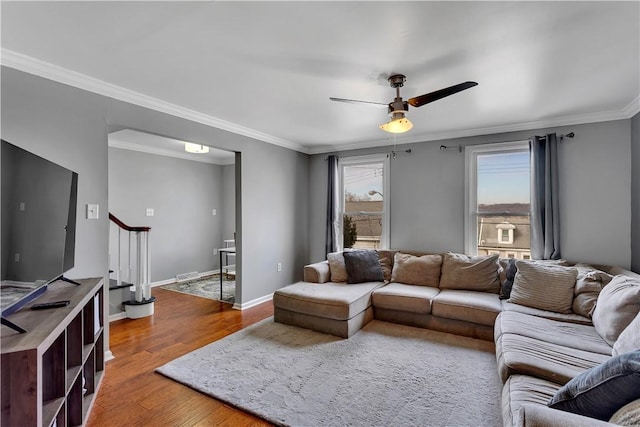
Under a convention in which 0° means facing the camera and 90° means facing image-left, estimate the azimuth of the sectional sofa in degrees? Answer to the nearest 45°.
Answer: approximately 45°

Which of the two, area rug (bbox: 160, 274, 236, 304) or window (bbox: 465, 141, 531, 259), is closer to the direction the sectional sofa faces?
the area rug

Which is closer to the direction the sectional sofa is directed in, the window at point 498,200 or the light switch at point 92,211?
the light switch

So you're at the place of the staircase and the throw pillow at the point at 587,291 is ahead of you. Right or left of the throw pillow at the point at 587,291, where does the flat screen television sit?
right

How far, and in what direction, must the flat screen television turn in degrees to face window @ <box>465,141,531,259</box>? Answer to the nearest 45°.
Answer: approximately 45° to its left

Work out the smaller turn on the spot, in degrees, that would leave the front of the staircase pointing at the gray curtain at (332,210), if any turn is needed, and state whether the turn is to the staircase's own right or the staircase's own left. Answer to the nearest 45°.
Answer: approximately 45° to the staircase's own left

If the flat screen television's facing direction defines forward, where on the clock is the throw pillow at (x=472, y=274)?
The throw pillow is roughly at 11 o'clock from the flat screen television.

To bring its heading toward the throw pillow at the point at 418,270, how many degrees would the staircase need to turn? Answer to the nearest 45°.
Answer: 0° — it already faces it

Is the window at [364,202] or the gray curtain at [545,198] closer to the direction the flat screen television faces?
the gray curtain

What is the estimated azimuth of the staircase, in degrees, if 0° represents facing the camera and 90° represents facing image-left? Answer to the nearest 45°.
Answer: approximately 315°

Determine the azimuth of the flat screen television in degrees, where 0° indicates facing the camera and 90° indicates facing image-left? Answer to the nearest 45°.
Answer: approximately 315°

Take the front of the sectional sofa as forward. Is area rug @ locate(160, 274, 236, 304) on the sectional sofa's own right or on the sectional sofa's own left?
on the sectional sofa's own right

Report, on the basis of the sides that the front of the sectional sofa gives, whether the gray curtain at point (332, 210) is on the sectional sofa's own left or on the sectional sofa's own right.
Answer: on the sectional sofa's own right

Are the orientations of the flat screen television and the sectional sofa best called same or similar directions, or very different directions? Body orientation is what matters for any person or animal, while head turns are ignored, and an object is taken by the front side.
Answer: very different directions

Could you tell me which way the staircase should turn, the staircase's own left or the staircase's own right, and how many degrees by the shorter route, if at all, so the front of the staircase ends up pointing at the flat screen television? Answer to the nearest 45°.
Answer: approximately 45° to the staircase's own right

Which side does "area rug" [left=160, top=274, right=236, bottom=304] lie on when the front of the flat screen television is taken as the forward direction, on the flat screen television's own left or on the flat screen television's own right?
on the flat screen television's own left
